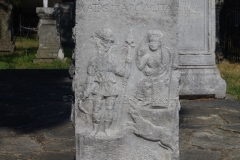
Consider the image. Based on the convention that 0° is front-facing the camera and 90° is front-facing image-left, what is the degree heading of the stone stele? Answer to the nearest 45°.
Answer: approximately 0°

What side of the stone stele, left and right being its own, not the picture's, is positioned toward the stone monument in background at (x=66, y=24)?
back

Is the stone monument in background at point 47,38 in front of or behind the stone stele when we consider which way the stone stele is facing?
behind

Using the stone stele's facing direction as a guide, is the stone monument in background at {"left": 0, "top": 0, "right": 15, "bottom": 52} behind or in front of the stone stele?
behind
